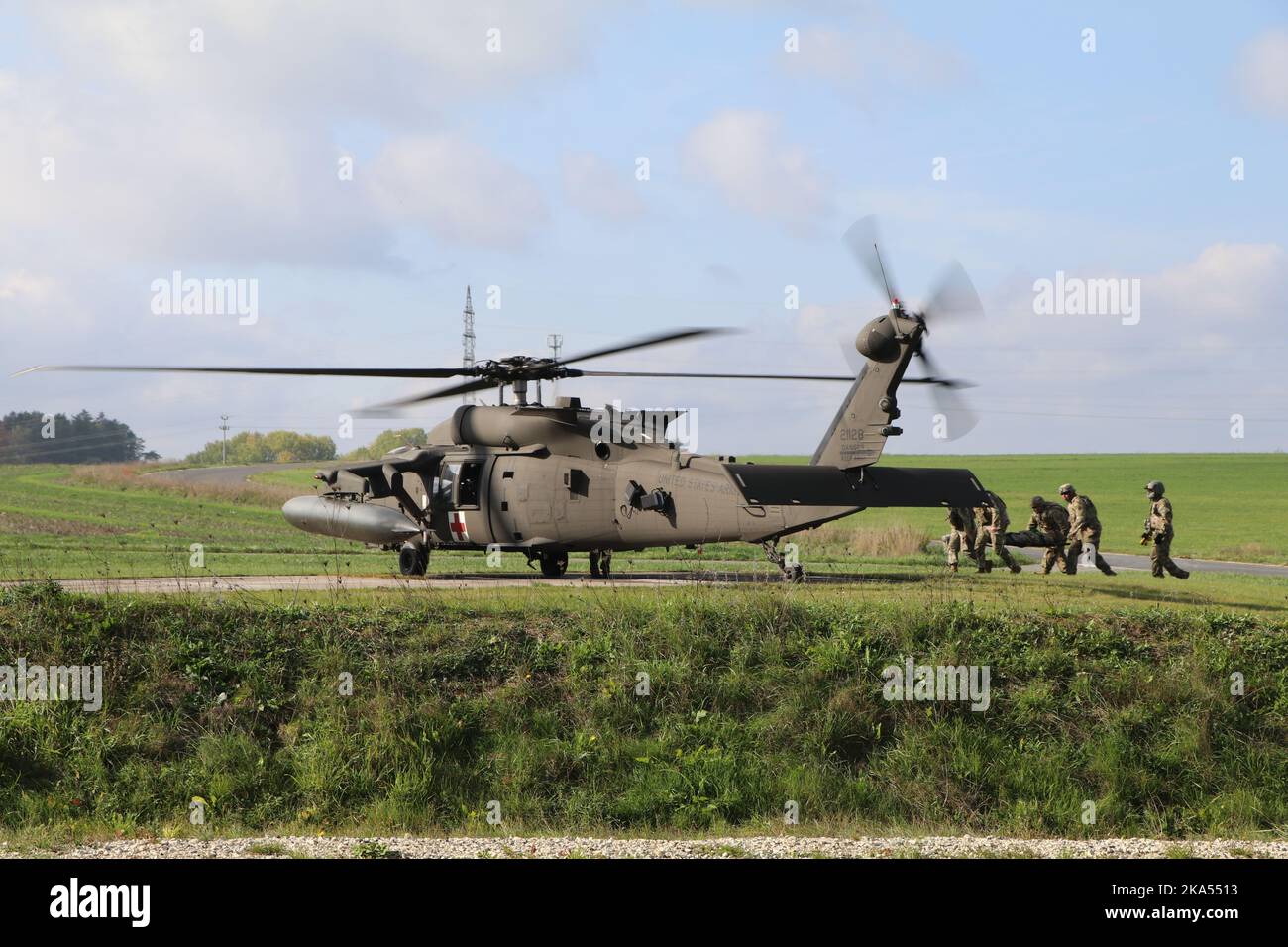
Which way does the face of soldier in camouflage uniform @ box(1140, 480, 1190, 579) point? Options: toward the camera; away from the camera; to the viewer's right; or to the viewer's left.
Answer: to the viewer's left

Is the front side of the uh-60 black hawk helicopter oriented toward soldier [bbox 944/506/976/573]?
no

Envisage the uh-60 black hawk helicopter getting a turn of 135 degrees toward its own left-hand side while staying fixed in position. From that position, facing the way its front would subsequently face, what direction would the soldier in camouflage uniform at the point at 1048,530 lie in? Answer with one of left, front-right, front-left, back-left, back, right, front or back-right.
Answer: left

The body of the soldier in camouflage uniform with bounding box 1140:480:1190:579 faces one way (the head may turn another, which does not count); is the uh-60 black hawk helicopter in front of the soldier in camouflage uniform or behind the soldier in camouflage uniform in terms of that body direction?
in front

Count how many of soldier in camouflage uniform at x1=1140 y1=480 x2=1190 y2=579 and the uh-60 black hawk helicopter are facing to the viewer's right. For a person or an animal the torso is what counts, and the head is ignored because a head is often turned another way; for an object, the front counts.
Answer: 0

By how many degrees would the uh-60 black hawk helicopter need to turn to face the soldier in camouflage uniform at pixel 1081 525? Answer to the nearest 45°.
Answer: approximately 135° to its right

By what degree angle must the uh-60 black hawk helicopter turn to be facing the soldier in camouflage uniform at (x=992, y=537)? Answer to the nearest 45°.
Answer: approximately 135° to its right

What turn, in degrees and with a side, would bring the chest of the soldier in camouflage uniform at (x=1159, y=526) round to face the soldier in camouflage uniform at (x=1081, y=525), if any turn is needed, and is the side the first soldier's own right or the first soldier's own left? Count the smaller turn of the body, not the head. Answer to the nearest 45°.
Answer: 0° — they already face them

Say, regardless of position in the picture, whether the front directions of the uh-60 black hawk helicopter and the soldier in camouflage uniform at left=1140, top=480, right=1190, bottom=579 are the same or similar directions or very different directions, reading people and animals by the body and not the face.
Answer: same or similar directions

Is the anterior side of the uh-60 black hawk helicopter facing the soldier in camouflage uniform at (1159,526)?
no

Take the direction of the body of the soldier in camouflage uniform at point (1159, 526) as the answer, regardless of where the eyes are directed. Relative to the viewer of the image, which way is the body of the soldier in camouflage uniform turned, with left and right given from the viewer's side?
facing to the left of the viewer

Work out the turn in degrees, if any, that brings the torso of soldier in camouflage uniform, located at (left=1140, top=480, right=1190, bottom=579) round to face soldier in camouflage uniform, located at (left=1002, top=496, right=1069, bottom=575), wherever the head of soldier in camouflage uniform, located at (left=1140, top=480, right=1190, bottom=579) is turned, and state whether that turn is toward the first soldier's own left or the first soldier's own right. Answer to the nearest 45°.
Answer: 0° — they already face them

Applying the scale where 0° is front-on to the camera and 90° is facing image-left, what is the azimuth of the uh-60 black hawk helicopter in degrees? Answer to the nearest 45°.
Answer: approximately 135°
